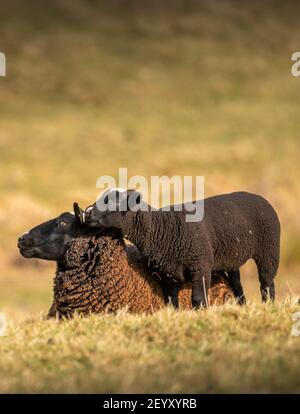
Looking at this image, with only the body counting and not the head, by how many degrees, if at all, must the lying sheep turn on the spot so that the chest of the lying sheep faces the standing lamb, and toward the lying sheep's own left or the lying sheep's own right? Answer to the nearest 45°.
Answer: approximately 180°

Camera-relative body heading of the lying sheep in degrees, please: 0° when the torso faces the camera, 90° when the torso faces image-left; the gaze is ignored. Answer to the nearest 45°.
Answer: approximately 90°
